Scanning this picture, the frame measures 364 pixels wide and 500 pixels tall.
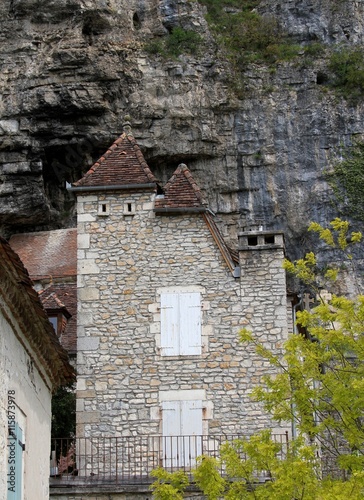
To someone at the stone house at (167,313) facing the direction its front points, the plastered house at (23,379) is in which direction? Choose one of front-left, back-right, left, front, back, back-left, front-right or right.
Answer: front

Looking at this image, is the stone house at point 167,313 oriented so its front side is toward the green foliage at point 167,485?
yes

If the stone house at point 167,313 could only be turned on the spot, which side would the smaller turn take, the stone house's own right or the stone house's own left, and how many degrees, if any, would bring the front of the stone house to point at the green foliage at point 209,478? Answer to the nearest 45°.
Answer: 0° — it already faces it

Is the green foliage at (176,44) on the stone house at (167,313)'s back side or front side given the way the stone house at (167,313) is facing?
on the back side

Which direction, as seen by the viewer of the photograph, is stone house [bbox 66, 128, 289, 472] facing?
facing the viewer

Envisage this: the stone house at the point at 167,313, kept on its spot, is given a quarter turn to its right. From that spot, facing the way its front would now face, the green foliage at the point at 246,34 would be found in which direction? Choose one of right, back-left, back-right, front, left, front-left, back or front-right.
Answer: right

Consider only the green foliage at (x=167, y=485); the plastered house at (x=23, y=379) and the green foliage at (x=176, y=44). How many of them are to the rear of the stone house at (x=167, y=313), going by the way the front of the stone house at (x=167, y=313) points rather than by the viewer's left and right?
1

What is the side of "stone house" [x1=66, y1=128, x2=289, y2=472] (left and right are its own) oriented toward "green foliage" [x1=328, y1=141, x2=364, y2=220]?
back

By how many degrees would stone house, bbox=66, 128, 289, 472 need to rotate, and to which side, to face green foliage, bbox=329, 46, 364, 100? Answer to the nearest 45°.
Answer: approximately 180°

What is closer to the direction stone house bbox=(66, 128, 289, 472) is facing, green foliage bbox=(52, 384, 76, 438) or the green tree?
the green tree

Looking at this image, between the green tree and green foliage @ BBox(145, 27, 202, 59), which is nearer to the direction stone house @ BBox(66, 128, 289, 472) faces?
the green tree

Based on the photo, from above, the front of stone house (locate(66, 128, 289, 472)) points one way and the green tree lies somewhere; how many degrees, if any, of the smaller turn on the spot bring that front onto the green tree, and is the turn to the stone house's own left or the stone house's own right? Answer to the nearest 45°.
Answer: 0° — it already faces it
